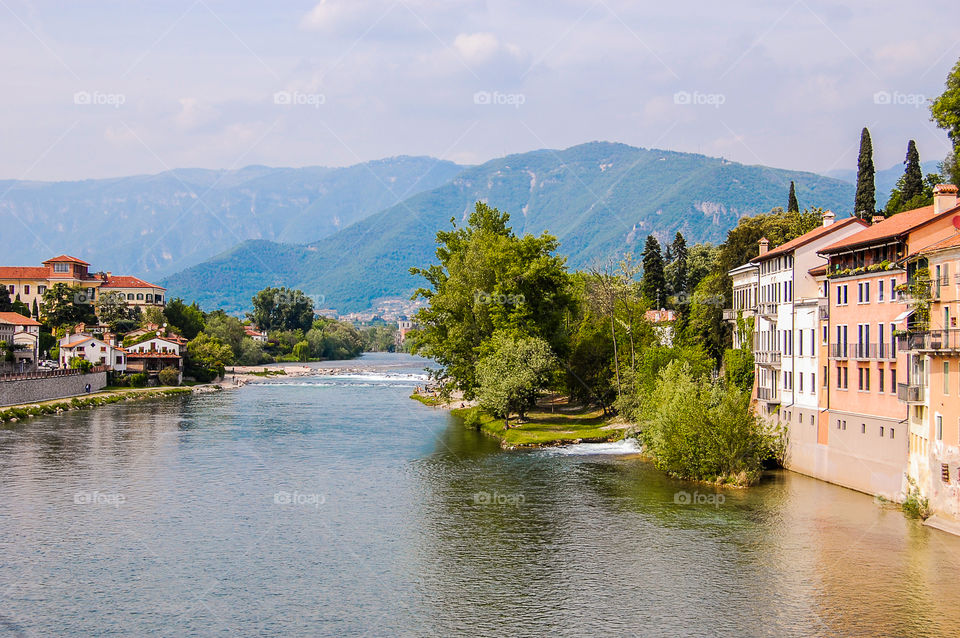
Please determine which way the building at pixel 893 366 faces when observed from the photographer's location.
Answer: facing the viewer and to the left of the viewer
